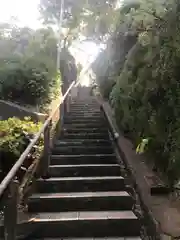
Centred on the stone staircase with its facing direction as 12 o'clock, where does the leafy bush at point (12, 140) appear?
The leafy bush is roughly at 4 o'clock from the stone staircase.

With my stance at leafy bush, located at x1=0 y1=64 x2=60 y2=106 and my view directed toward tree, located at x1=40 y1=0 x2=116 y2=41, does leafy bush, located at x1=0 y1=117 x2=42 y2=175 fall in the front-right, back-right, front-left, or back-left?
back-right

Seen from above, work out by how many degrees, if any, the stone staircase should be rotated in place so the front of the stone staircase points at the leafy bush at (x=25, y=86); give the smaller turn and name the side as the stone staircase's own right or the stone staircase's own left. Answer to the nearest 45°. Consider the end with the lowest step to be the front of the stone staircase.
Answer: approximately 135° to the stone staircase's own right

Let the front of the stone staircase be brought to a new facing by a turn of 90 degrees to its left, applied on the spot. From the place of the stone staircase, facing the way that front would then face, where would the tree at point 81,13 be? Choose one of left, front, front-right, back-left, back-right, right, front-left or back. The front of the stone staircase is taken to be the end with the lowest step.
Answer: left

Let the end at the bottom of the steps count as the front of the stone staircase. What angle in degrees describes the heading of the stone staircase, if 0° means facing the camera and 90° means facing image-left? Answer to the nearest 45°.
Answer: approximately 0°
